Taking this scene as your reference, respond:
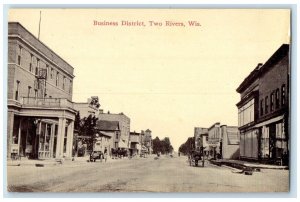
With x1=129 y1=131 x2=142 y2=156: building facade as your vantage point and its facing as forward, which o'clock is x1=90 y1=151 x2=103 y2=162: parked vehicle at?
The parked vehicle is roughly at 3 o'clock from the building facade.

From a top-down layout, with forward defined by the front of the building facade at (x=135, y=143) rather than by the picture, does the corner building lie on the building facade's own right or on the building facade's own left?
on the building facade's own right

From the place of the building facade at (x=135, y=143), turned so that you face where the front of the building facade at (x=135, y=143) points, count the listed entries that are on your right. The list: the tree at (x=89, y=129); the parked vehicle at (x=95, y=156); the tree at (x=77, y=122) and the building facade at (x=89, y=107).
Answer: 4

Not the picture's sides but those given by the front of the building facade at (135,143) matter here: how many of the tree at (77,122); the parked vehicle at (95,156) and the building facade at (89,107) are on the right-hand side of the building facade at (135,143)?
3

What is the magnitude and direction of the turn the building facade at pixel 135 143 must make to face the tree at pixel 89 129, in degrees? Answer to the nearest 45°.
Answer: approximately 90° to its right

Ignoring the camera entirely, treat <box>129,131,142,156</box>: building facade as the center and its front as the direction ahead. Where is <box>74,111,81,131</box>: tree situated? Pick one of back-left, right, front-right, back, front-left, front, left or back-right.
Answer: right

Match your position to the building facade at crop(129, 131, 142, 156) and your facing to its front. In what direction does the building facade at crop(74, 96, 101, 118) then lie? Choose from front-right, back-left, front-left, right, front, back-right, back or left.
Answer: right

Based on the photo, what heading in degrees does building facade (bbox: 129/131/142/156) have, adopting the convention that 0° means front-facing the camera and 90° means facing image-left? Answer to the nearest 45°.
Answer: approximately 315°

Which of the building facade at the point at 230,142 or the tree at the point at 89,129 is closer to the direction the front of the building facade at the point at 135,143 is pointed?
the building facade
